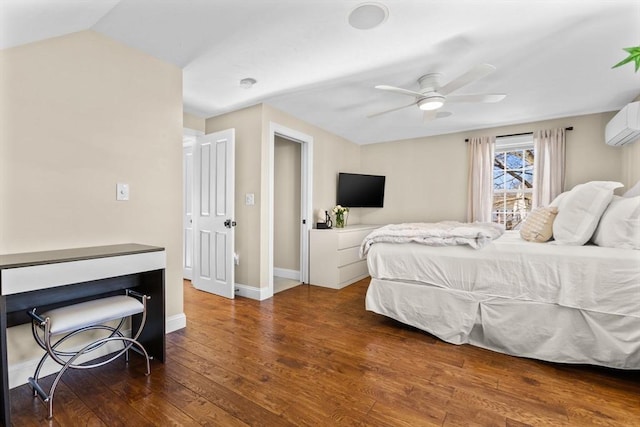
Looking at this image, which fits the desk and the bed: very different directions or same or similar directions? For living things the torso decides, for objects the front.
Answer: very different directions

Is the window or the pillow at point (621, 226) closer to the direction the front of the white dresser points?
the pillow

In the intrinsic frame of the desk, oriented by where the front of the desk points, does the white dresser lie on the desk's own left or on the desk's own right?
on the desk's own left

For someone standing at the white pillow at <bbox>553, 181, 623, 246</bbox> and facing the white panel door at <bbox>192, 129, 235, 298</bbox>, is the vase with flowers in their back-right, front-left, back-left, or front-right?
front-right

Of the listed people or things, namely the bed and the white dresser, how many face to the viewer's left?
1

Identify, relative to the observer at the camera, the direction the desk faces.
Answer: facing the viewer and to the right of the viewer

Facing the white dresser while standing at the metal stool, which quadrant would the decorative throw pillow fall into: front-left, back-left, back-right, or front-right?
front-right

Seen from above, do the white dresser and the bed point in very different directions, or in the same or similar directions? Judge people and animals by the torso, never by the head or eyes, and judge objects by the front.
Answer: very different directions

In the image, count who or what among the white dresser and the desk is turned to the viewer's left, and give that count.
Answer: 0

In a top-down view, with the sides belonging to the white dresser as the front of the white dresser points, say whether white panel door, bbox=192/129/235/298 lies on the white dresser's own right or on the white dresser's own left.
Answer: on the white dresser's own right

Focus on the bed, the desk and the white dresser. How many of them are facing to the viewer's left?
1

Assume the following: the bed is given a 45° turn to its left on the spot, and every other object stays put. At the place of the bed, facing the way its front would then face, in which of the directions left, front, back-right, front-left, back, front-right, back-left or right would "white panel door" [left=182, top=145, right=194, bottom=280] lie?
front-right

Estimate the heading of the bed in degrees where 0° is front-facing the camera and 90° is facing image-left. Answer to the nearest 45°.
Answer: approximately 90°

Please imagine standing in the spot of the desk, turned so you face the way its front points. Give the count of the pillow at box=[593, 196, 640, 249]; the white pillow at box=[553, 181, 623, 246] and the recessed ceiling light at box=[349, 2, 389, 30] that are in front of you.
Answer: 3
